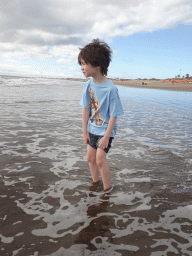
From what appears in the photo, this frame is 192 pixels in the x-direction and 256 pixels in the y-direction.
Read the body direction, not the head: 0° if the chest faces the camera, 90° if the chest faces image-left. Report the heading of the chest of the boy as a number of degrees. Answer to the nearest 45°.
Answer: approximately 45°

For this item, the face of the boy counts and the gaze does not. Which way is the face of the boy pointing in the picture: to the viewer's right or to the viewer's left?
to the viewer's left
